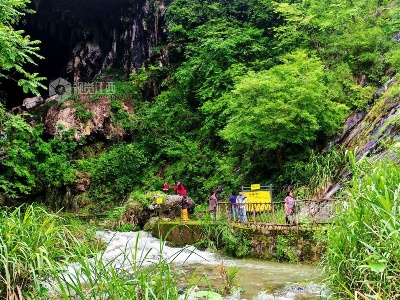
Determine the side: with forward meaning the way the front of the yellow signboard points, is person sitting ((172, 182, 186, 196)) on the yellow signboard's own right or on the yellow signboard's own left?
on the yellow signboard's own right

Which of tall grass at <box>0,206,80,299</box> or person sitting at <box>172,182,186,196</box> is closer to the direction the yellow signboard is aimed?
the tall grass

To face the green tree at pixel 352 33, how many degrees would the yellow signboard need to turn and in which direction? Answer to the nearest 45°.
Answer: approximately 135° to its left

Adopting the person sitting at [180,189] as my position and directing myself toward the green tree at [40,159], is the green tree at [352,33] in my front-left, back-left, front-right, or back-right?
back-right

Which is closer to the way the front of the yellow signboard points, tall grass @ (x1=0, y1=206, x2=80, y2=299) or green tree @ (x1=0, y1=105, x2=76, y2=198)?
the tall grass

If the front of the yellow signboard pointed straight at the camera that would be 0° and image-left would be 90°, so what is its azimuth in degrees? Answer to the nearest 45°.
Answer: approximately 0°
